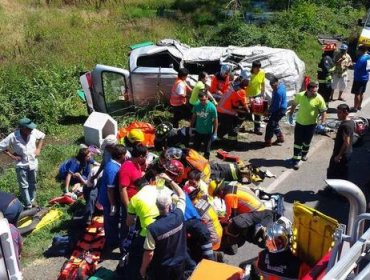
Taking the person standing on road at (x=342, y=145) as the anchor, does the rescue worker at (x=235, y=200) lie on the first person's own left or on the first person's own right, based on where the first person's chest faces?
on the first person's own left

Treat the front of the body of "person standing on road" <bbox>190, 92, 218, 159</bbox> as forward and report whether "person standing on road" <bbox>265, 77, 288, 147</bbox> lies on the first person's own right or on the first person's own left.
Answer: on the first person's own left

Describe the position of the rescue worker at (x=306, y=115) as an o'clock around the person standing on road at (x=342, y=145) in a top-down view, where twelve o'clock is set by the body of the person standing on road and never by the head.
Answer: The rescue worker is roughly at 2 o'clock from the person standing on road.

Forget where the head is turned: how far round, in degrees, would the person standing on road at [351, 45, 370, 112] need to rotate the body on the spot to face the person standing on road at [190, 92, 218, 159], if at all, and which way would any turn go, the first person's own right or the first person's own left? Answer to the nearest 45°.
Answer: approximately 45° to the first person's own left

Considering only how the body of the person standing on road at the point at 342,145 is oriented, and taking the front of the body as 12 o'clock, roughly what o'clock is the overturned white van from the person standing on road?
The overturned white van is roughly at 1 o'clock from the person standing on road.

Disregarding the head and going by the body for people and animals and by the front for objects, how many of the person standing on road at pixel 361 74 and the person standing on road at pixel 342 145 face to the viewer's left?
2

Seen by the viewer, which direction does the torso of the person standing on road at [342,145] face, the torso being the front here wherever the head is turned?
to the viewer's left

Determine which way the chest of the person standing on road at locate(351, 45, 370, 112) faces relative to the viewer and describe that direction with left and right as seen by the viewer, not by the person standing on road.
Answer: facing to the left of the viewer
